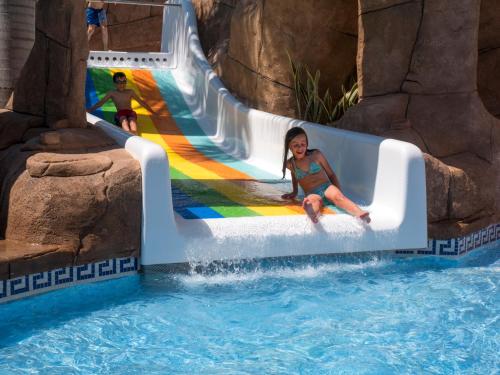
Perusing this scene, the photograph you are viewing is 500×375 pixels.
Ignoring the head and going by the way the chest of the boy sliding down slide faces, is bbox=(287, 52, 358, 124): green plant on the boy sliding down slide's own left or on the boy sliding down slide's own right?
on the boy sliding down slide's own left

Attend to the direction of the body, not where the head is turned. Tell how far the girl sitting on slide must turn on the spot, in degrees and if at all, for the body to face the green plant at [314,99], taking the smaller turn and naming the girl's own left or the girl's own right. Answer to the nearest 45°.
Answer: approximately 180°

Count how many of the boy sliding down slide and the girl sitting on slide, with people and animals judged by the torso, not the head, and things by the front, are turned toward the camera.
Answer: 2

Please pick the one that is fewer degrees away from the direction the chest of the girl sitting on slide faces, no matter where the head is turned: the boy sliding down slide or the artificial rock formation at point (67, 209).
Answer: the artificial rock formation

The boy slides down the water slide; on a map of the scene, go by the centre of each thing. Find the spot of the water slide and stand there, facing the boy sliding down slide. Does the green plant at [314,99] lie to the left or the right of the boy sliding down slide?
right

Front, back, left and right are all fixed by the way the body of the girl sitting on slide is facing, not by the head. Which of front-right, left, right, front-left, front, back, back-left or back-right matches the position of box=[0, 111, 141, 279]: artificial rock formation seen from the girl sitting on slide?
front-right

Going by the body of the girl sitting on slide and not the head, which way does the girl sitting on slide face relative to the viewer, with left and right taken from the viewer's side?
facing the viewer

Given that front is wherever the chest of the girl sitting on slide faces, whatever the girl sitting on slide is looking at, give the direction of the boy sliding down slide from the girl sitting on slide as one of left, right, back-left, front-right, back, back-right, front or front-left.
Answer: back-right

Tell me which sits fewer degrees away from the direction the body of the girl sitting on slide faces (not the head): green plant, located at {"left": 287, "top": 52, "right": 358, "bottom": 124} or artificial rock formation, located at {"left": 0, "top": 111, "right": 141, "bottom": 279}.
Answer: the artificial rock formation

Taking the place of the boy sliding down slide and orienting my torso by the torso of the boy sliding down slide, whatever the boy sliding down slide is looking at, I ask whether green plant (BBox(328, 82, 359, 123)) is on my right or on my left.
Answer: on my left

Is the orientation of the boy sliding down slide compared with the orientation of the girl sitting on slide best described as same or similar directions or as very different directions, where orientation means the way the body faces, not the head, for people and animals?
same or similar directions

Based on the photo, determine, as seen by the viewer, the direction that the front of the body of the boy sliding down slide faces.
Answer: toward the camera

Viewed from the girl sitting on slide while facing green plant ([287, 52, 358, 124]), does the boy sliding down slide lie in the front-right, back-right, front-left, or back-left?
front-left

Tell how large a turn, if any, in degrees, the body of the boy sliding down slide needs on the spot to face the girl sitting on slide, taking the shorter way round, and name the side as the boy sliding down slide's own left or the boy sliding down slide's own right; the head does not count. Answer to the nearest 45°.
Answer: approximately 45° to the boy sliding down slide's own left
